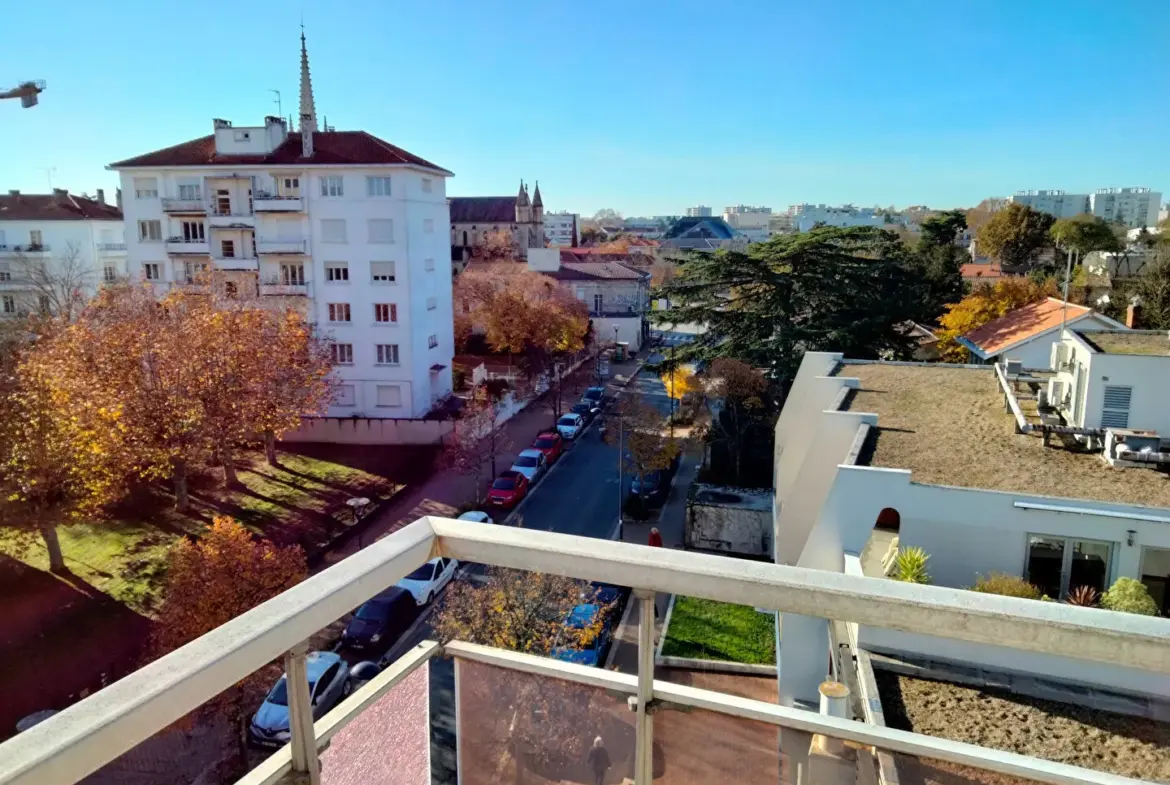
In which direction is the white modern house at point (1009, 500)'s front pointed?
toward the camera

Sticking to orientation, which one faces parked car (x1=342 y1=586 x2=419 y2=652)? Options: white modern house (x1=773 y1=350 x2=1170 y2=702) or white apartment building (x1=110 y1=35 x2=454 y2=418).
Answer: the white apartment building

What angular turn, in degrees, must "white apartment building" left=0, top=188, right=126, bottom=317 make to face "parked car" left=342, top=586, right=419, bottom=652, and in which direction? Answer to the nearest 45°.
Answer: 0° — it already faces it

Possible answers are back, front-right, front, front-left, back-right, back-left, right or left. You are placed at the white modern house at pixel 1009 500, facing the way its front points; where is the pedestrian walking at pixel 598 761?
front

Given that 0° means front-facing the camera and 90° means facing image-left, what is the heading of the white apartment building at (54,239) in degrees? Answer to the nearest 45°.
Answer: approximately 0°

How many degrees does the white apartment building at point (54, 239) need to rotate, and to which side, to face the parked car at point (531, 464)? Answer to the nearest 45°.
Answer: approximately 45° to its left

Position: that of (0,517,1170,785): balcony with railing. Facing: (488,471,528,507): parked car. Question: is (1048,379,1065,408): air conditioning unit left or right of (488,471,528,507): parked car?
right

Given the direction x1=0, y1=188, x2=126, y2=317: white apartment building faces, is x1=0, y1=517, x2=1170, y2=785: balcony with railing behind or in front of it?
in front

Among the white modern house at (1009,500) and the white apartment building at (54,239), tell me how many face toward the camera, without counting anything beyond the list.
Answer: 2

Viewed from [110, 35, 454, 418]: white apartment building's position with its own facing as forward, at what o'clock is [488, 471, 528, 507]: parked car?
The parked car is roughly at 11 o'clock from the white apartment building.

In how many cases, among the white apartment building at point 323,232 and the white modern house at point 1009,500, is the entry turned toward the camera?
2

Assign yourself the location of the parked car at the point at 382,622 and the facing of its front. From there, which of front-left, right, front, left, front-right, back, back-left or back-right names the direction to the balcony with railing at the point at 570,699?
front-left

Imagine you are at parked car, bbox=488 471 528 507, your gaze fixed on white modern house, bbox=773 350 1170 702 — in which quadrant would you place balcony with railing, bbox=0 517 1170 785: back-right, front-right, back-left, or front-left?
front-right

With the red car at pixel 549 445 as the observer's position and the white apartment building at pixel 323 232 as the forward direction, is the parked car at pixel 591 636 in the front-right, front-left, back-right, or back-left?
back-left

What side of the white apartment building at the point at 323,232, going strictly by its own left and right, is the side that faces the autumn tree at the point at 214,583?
front

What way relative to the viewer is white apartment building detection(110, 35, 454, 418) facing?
toward the camera
